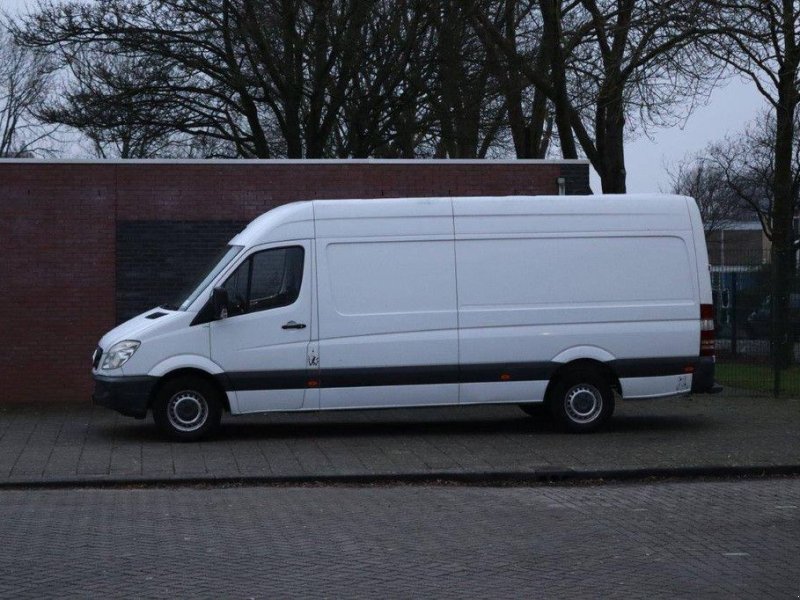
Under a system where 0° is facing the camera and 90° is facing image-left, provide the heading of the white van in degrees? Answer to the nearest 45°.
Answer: approximately 90°

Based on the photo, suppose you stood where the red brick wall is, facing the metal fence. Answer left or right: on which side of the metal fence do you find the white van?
right

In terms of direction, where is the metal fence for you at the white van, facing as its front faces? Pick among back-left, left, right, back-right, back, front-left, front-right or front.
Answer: back-right

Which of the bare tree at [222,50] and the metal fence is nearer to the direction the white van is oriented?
the bare tree

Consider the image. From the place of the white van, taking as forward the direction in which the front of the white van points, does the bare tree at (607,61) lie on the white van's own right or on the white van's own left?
on the white van's own right

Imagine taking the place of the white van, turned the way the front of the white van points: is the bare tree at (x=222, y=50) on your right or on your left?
on your right
